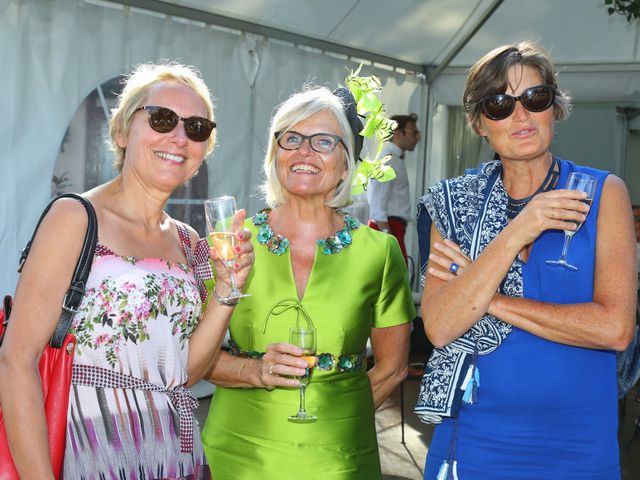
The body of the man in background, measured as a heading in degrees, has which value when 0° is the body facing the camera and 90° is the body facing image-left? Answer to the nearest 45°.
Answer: approximately 270°

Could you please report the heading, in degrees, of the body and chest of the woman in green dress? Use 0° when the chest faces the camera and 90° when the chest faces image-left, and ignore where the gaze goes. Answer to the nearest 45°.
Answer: approximately 0°

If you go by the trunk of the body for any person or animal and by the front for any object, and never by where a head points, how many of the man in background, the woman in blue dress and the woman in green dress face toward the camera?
2

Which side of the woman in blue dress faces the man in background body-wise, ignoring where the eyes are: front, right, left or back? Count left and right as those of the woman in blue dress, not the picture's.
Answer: back

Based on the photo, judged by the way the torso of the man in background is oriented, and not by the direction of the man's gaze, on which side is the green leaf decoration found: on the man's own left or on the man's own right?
on the man's own right

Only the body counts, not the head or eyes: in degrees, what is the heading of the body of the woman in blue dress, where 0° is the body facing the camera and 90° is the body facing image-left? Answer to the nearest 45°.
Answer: approximately 0°

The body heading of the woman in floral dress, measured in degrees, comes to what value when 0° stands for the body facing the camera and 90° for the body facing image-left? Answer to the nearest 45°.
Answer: approximately 315°

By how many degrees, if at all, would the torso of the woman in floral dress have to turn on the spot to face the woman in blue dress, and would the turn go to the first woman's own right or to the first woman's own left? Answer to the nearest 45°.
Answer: approximately 45° to the first woman's own left

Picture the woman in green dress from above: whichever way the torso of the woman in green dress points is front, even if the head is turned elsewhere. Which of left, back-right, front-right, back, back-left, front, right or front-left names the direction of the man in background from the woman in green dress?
back

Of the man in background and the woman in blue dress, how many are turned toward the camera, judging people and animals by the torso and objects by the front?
1

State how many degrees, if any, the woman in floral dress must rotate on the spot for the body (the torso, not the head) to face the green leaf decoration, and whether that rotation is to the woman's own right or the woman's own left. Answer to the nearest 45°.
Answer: approximately 90° to the woman's own left
